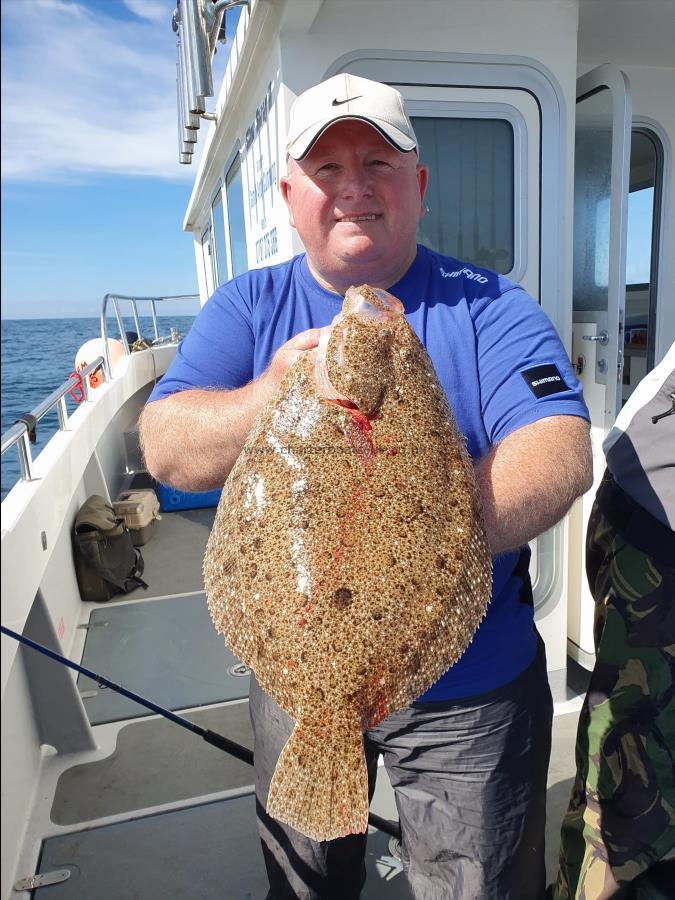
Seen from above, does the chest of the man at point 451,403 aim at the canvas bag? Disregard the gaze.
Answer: no

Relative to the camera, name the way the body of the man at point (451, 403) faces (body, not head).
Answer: toward the camera

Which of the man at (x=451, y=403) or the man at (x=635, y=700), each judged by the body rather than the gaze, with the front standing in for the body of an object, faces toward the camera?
the man at (x=451, y=403)

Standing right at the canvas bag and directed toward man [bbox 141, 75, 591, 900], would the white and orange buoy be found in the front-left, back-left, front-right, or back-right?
back-left

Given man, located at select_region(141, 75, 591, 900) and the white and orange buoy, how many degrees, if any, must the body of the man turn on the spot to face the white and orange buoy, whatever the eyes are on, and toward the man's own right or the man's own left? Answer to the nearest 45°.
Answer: approximately 135° to the man's own right

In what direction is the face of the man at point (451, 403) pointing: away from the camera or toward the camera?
toward the camera
